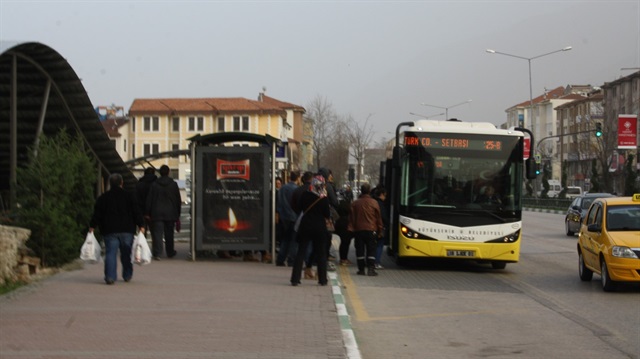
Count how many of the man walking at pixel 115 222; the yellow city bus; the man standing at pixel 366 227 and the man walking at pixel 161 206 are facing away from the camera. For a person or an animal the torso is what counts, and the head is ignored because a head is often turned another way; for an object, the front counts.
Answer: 3

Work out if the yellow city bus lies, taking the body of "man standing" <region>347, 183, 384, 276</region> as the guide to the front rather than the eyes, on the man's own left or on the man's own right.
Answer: on the man's own right

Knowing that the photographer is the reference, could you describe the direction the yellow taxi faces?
facing the viewer and to the right of the viewer

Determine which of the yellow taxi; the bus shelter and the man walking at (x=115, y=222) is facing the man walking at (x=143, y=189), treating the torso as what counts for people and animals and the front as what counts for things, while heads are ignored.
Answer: the man walking at (x=115, y=222)

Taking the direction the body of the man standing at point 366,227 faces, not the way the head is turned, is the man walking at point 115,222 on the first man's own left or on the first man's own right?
on the first man's own left

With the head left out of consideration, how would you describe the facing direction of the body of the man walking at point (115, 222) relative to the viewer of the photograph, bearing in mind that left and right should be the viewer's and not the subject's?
facing away from the viewer

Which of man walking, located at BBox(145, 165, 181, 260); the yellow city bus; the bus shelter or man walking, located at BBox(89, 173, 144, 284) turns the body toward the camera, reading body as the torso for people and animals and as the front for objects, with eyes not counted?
the yellow city bus

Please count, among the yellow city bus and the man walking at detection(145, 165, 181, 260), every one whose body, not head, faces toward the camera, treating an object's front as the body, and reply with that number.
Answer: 1

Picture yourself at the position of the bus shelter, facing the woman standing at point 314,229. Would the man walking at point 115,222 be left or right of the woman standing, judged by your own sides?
right

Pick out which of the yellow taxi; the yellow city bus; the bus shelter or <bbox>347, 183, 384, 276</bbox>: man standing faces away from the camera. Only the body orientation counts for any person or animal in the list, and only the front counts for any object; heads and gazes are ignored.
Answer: the man standing

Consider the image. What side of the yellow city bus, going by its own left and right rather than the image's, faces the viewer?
front

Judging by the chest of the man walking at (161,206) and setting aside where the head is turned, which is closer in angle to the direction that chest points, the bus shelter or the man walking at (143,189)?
the man walking

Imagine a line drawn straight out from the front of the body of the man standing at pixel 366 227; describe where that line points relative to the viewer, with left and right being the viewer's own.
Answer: facing away from the viewer

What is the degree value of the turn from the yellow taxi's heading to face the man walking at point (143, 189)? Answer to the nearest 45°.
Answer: approximately 135° to its right

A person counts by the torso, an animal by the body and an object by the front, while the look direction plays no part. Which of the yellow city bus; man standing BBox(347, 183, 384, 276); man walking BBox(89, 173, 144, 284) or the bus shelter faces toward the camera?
the yellow city bus
